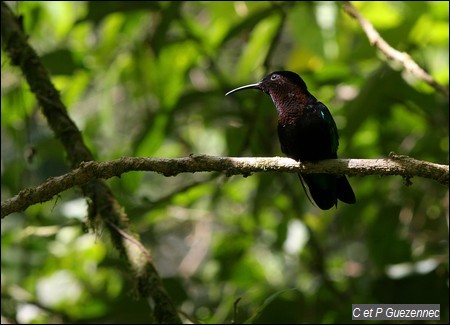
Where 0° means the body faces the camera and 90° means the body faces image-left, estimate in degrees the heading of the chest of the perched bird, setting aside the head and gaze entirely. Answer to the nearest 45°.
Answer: approximately 45°

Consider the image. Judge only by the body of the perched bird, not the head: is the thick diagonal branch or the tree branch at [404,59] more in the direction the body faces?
the thick diagonal branch

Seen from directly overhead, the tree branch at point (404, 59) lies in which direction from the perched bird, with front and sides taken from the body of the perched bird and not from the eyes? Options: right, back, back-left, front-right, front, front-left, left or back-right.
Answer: back
